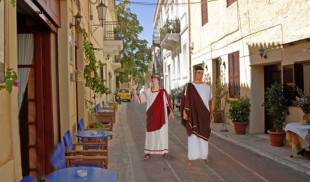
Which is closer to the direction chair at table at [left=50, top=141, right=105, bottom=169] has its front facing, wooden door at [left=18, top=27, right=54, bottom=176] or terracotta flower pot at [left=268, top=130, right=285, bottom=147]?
the terracotta flower pot

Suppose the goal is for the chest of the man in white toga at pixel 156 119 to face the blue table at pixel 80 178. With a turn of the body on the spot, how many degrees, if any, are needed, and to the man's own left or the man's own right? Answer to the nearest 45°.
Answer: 0° — they already face it

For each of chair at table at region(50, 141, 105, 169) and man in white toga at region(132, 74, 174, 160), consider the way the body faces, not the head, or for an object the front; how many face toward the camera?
1

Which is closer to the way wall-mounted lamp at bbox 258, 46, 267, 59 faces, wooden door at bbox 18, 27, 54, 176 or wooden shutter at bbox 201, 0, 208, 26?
the wooden door

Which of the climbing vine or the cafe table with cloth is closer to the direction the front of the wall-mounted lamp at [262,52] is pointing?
the climbing vine

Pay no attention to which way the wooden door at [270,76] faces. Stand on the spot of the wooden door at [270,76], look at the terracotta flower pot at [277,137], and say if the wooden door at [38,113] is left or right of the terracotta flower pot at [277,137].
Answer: right

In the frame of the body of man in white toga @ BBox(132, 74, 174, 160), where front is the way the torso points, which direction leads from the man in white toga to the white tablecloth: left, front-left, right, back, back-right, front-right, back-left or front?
left

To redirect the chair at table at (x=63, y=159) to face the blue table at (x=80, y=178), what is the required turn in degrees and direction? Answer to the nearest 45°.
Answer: approximately 90° to its right

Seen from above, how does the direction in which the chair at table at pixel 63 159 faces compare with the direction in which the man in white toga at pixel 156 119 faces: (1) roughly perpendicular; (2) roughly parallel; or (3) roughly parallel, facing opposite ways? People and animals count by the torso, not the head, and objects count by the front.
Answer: roughly perpendicular

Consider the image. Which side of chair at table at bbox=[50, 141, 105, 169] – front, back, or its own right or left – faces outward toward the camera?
right
